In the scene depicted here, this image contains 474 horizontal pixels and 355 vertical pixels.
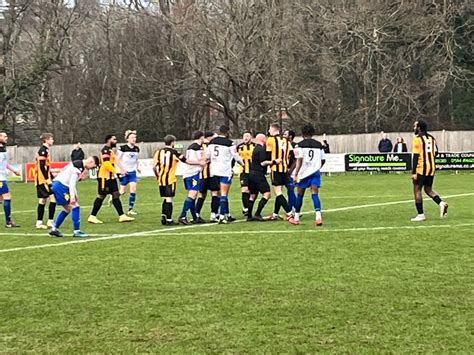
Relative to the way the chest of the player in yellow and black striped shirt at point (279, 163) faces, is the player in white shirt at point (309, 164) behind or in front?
behind

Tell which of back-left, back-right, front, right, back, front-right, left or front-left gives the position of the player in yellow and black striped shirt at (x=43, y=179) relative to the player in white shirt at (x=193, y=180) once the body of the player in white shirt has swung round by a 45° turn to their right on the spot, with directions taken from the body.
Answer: back-right

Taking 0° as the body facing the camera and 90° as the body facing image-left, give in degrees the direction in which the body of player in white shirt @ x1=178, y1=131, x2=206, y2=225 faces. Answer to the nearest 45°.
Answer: approximately 270°

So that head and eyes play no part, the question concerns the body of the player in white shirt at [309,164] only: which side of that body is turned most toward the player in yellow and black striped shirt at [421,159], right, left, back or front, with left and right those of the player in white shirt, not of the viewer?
right

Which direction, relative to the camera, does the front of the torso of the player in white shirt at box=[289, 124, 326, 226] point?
away from the camera

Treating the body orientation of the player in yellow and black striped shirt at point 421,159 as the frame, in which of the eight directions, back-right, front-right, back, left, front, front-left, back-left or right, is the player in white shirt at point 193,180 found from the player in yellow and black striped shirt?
front-left

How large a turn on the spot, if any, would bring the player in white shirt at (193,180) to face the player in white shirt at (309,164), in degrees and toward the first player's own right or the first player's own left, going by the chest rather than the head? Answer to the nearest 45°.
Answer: approximately 45° to the first player's own right

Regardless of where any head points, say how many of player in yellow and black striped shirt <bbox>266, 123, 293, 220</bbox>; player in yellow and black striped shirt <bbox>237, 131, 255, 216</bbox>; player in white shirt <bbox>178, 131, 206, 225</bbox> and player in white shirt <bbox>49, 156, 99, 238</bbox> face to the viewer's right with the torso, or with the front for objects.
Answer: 2

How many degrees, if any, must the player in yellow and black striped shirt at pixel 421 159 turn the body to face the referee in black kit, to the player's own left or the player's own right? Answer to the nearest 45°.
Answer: approximately 45° to the player's own left

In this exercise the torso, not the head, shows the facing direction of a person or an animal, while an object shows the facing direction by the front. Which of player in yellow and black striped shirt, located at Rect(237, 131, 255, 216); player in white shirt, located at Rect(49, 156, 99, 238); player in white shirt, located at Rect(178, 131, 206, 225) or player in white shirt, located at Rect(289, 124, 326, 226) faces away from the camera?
player in white shirt, located at Rect(289, 124, 326, 226)
